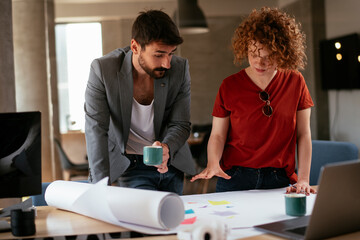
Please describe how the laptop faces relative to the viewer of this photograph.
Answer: facing away from the viewer and to the left of the viewer

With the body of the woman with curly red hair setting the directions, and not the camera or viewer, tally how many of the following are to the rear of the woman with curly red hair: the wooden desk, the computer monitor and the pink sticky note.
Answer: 0

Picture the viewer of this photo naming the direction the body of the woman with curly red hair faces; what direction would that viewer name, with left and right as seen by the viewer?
facing the viewer

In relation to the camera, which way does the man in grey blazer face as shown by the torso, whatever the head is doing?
toward the camera

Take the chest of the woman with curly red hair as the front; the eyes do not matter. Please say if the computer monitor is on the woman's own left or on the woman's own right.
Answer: on the woman's own right

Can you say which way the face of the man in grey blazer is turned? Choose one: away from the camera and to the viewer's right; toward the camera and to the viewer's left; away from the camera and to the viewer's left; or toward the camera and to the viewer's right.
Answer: toward the camera and to the viewer's right

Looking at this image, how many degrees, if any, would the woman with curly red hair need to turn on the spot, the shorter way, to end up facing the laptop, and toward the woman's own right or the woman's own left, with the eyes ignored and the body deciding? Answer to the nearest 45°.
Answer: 0° — they already face it

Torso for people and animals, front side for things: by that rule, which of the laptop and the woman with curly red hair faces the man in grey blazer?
the laptop

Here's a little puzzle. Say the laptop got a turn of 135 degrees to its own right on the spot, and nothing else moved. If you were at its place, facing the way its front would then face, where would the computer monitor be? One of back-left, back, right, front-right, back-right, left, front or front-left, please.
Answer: back

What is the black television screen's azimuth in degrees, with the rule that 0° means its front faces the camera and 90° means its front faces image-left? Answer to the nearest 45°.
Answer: approximately 45°

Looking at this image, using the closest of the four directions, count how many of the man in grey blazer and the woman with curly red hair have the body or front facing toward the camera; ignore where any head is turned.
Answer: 2
